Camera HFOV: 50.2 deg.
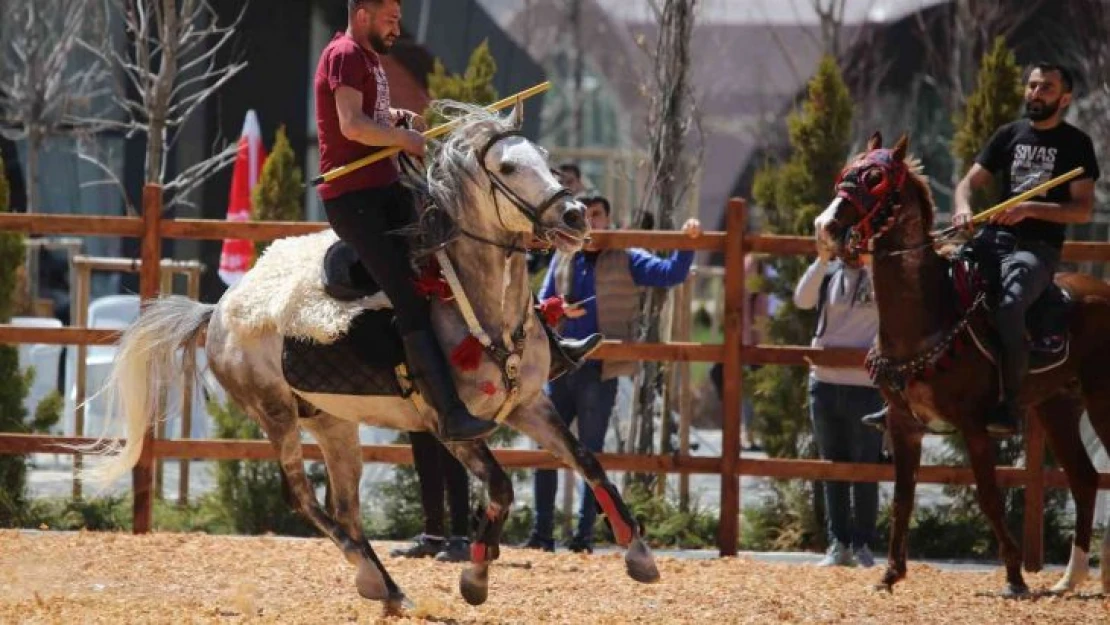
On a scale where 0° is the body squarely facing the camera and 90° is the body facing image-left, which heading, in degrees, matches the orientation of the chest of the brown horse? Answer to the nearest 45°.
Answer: approximately 45°

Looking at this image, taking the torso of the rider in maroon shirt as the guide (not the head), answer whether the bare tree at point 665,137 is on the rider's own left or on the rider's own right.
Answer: on the rider's own left

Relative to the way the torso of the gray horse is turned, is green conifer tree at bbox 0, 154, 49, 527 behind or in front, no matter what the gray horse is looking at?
behind

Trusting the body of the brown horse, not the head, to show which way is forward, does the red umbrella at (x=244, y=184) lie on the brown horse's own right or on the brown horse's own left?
on the brown horse's own right

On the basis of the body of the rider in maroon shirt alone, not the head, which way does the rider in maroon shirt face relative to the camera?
to the viewer's right

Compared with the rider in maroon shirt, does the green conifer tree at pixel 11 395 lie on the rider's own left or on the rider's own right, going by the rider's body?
on the rider's own left

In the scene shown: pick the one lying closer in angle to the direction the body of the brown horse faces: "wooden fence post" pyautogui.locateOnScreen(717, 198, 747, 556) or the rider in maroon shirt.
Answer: the rider in maroon shirt

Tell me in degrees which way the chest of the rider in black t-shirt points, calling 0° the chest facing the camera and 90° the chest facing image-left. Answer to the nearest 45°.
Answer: approximately 45°

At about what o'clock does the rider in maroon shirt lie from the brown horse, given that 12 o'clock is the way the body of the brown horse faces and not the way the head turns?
The rider in maroon shirt is roughly at 12 o'clock from the brown horse.
